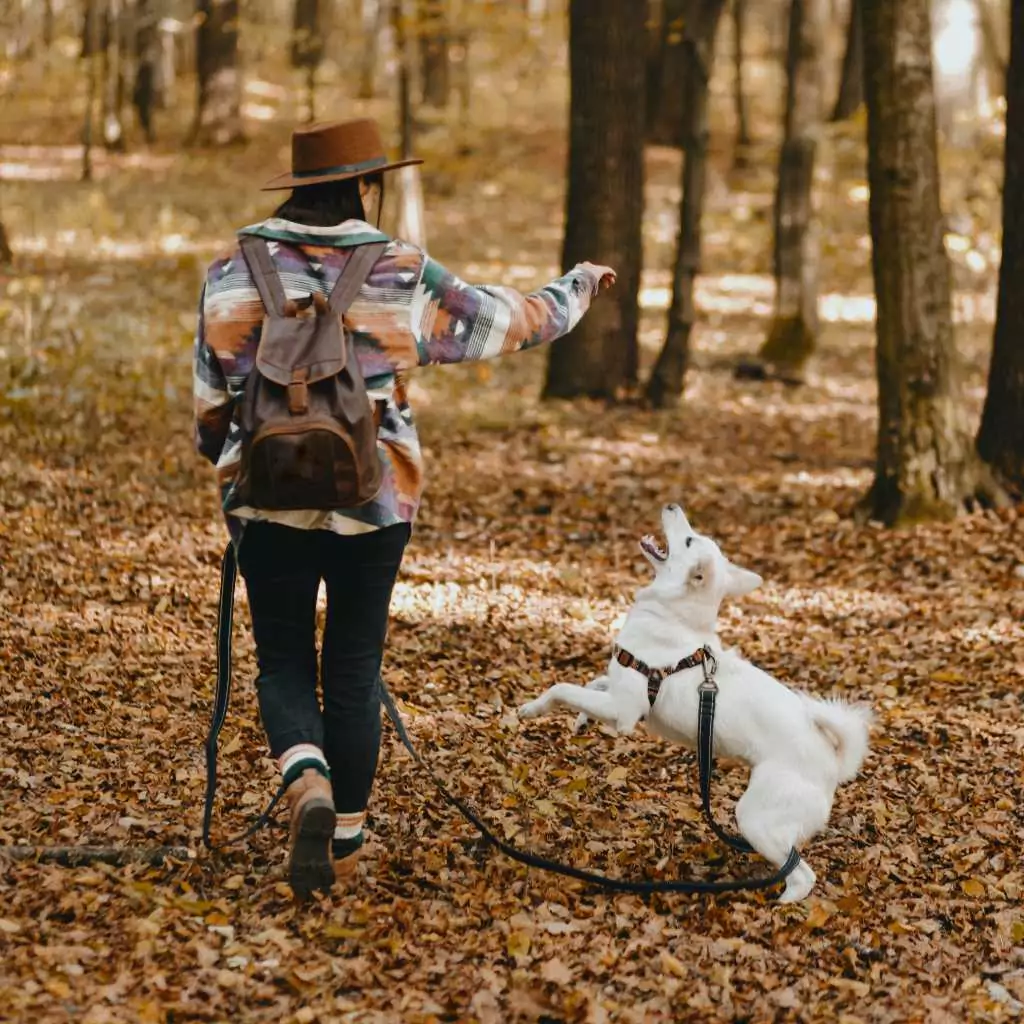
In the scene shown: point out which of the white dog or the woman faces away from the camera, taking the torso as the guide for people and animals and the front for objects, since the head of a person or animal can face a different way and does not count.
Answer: the woman

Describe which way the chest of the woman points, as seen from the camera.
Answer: away from the camera

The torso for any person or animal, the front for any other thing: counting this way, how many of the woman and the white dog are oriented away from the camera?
1

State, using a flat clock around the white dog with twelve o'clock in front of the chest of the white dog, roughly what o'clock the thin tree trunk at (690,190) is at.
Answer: The thin tree trunk is roughly at 3 o'clock from the white dog.

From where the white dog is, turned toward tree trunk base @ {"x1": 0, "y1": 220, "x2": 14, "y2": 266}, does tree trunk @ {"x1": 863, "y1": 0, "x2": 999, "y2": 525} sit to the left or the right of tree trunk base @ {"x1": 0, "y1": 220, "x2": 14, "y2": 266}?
right

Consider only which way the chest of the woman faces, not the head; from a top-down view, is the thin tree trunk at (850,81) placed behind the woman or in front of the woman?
in front

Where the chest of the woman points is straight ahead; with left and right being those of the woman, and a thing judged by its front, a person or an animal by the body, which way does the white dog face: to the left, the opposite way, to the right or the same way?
to the left

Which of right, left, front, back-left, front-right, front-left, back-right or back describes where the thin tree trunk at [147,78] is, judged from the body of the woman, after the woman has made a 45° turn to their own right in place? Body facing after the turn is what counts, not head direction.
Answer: front-left

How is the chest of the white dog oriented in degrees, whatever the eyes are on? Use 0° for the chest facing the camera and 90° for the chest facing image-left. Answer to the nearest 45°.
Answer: approximately 90°

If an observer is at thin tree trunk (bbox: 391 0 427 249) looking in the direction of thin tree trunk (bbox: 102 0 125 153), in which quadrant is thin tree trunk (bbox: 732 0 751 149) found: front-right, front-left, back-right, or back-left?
front-right

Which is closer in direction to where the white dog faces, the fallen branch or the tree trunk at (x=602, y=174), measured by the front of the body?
the fallen branch

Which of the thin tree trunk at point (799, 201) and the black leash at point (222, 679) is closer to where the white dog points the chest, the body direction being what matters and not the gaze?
the black leash

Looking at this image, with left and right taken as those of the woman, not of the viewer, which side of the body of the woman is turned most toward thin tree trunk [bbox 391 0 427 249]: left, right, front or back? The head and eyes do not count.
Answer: front

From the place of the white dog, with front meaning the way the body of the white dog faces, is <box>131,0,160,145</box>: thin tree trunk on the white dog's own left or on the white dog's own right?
on the white dog's own right

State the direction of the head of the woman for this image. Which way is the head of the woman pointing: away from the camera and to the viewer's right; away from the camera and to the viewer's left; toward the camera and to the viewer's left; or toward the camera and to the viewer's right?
away from the camera and to the viewer's right
